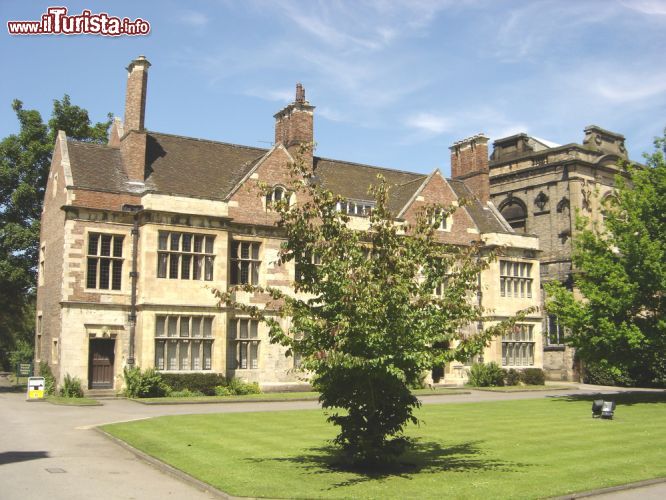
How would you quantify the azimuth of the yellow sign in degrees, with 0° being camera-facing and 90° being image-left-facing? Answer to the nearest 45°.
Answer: approximately 0°

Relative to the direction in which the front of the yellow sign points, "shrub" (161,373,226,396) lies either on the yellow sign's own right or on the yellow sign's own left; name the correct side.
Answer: on the yellow sign's own left

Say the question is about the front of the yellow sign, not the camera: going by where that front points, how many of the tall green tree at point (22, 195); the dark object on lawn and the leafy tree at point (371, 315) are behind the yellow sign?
1

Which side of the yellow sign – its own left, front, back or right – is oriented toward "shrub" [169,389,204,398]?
left

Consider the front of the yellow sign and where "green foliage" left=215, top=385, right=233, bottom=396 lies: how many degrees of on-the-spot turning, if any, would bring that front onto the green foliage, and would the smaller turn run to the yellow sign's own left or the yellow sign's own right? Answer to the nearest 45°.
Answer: approximately 90° to the yellow sign's own left

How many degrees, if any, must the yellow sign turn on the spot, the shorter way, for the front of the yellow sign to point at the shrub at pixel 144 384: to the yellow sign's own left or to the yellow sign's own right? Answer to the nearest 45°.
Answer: approximately 90° to the yellow sign's own left

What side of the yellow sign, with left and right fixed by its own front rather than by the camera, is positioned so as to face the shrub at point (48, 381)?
back

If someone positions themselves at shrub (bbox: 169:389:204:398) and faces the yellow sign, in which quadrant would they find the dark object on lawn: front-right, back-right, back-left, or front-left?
back-left

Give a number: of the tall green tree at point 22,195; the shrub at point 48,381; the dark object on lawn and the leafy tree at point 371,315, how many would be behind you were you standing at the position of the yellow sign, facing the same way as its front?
2

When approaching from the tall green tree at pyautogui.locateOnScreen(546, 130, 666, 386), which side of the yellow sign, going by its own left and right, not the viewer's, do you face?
left

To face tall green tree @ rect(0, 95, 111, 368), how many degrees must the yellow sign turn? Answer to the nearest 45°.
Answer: approximately 180°
